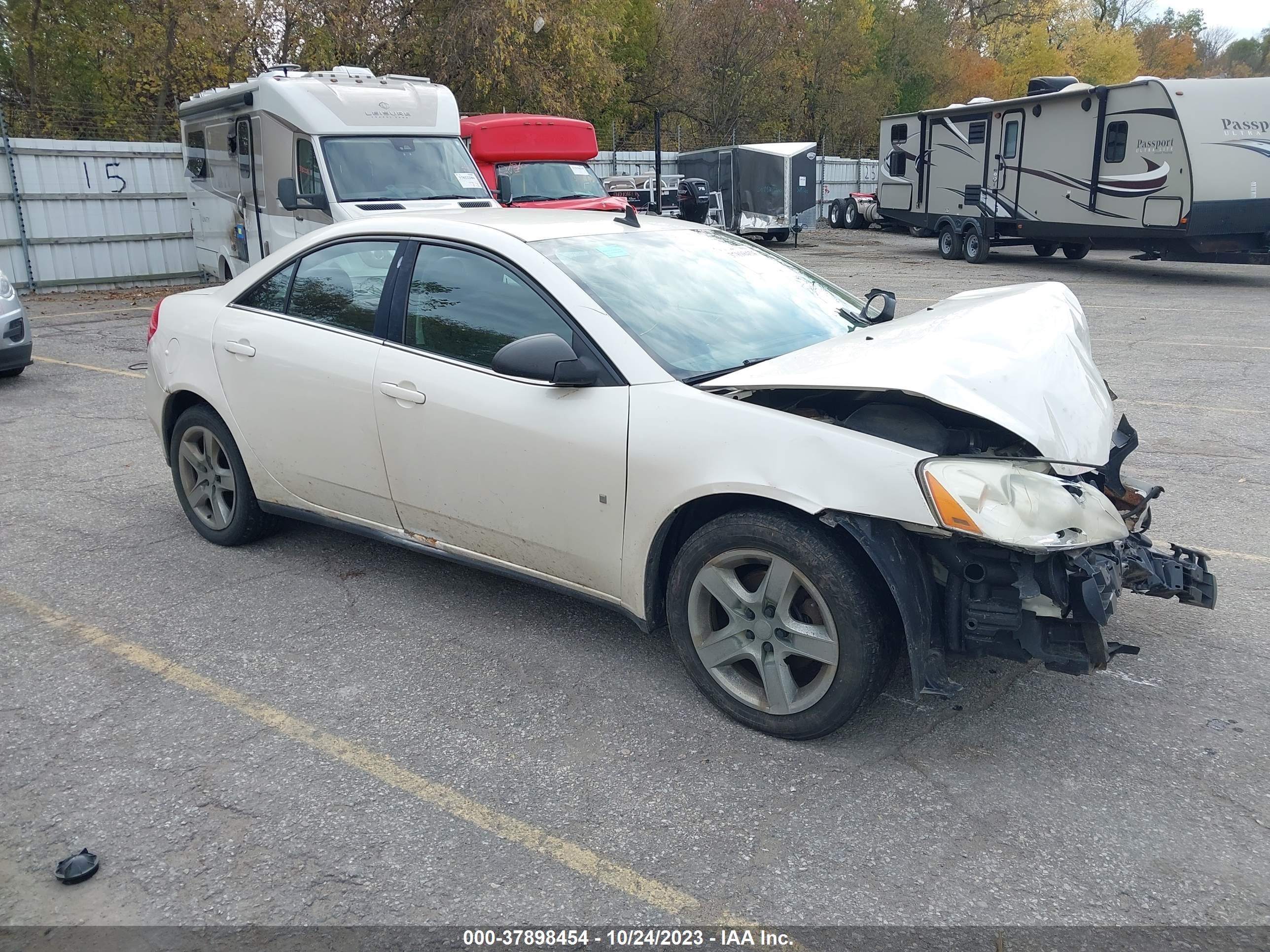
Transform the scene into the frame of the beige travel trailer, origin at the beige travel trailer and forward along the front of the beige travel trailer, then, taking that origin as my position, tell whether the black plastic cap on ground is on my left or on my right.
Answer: on my right

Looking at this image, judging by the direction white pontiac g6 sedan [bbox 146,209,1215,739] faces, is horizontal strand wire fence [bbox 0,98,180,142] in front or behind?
behind

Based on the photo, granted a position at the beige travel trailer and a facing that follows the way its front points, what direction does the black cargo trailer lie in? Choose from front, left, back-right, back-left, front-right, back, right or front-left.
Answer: back

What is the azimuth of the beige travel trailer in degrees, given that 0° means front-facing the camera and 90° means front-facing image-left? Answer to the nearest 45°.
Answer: approximately 315°

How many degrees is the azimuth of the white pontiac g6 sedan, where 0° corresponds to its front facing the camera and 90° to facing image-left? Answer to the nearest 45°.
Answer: approximately 315°
